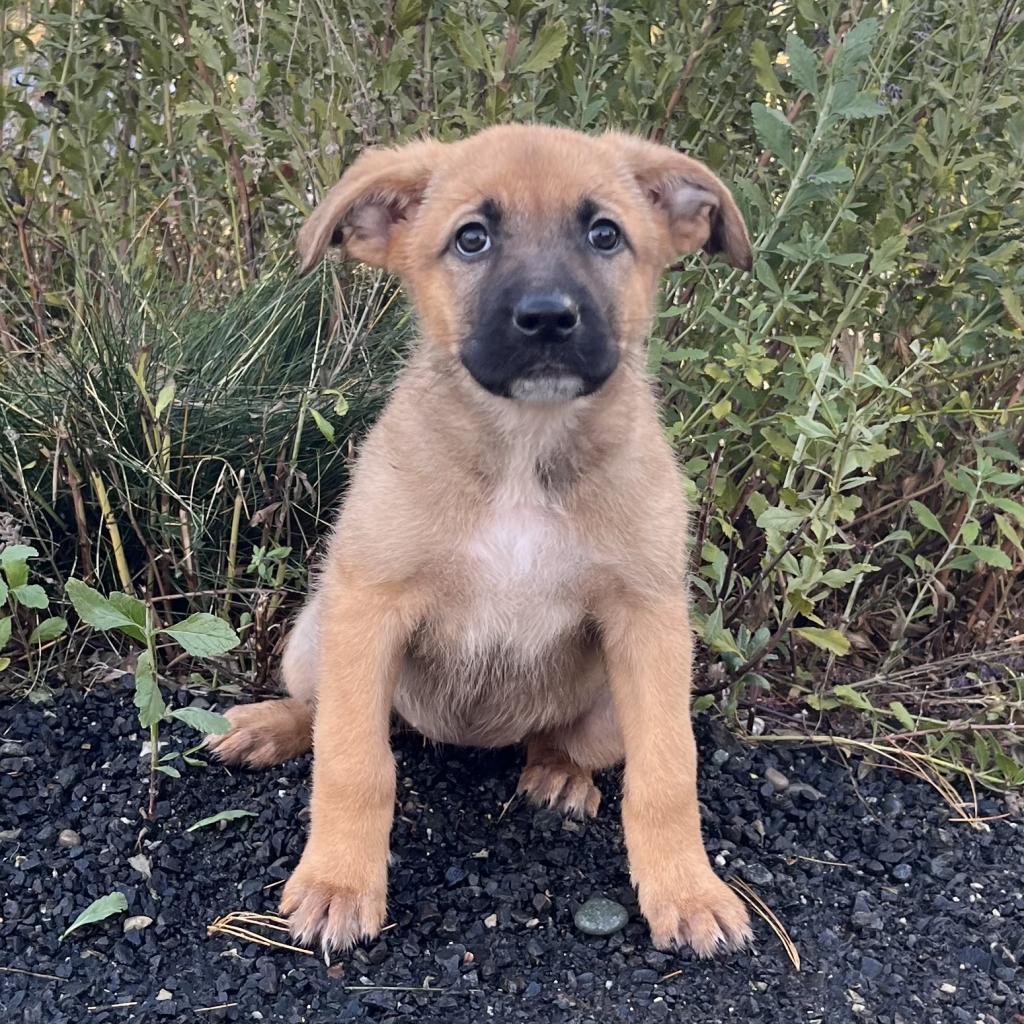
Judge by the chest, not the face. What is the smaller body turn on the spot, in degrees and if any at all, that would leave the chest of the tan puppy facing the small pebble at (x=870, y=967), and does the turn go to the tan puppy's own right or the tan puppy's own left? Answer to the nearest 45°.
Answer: approximately 45° to the tan puppy's own left

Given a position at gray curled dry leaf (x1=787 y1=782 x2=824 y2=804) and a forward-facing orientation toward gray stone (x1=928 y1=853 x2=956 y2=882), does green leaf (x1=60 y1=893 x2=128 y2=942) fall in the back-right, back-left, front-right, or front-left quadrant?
back-right

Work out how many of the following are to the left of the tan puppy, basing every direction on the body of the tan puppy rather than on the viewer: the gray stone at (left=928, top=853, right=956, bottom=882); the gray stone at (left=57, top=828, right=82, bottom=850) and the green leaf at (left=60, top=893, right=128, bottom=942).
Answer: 1

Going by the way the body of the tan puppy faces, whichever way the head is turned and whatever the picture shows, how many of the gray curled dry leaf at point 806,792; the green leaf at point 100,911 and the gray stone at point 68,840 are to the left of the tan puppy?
1

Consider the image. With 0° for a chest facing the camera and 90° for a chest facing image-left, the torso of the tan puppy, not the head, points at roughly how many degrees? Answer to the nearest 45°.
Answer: approximately 0°

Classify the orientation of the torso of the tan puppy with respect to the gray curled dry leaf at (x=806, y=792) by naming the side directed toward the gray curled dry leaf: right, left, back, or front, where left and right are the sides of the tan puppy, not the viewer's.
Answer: left

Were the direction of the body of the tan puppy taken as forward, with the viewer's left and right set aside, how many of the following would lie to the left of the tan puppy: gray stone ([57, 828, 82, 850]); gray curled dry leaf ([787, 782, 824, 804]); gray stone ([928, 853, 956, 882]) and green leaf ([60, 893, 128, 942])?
2

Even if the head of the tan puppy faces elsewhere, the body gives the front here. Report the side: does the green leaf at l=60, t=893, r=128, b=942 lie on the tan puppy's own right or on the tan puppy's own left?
on the tan puppy's own right

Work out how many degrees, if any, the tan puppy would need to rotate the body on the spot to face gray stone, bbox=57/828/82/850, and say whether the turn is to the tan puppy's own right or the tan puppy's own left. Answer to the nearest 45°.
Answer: approximately 90° to the tan puppy's own right
